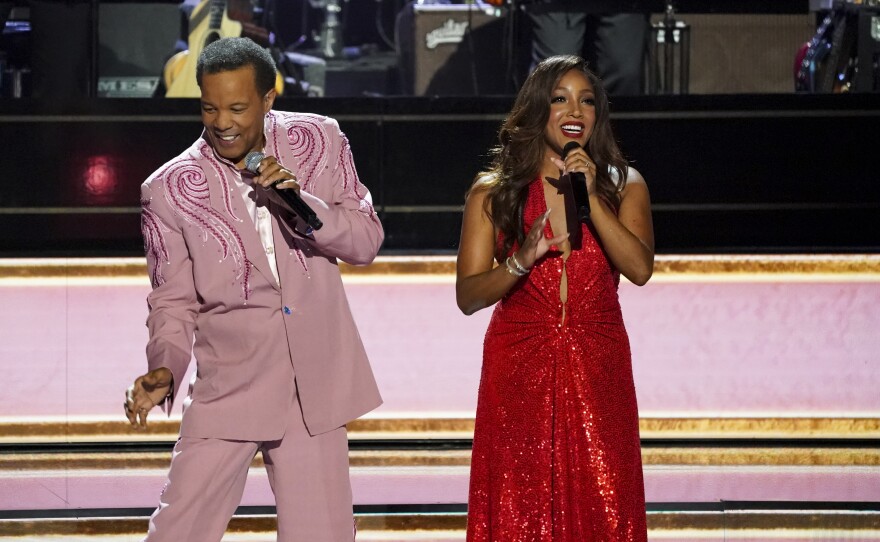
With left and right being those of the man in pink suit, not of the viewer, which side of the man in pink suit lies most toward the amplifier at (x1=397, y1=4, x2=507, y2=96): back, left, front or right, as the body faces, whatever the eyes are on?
back

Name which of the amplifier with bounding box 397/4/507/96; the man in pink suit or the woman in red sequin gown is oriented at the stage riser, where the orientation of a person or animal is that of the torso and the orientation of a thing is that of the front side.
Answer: the amplifier

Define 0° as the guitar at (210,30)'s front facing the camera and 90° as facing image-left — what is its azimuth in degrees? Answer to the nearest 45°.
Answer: approximately 0°

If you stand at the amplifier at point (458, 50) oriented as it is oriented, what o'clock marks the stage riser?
The stage riser is roughly at 12 o'clock from the amplifier.
